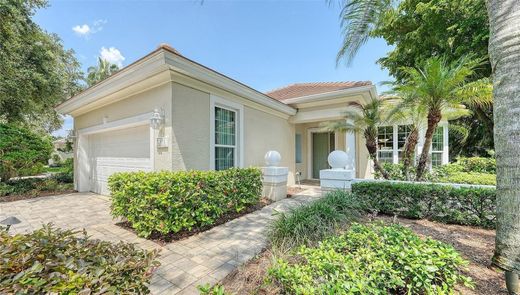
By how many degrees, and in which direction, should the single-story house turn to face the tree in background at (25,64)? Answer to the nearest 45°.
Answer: approximately 45° to its right

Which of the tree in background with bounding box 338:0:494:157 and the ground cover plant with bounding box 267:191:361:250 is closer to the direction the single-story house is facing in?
the ground cover plant

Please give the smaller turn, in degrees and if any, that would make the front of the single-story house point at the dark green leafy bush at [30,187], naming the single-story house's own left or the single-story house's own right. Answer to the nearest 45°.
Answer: approximately 45° to the single-story house's own right

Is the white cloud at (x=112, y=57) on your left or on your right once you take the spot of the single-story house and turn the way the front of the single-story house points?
on your right

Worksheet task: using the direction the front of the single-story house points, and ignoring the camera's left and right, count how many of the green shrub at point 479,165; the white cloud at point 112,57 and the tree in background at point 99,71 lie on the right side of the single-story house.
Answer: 2

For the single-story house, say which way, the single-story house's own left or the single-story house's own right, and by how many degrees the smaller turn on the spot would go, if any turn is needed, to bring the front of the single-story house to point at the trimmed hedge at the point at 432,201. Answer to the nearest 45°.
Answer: approximately 90° to the single-story house's own left

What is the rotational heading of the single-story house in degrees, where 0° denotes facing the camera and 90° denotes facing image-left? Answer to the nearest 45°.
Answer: approximately 45°

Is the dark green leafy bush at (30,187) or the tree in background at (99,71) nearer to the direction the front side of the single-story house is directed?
the dark green leafy bush

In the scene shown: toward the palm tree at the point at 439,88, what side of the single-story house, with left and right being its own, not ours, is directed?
left

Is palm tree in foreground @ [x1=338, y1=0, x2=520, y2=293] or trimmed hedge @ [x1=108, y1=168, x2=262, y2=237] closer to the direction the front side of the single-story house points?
the trimmed hedge

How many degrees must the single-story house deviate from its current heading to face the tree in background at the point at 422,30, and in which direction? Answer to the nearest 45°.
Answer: approximately 135° to its left
